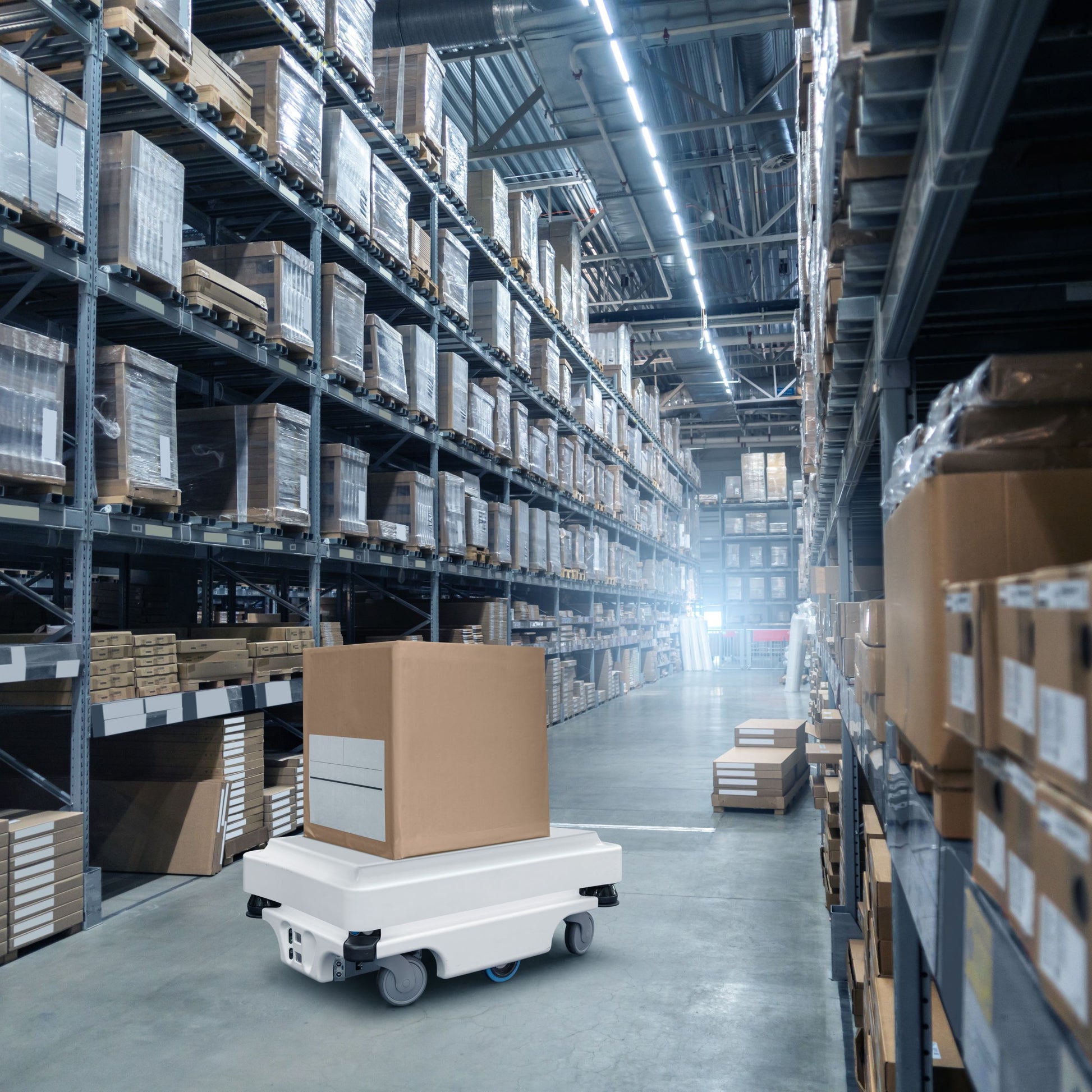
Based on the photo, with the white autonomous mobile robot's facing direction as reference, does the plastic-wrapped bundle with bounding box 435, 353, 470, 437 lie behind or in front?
behind

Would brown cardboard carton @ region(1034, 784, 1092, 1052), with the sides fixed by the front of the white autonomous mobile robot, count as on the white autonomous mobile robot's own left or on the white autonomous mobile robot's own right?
on the white autonomous mobile robot's own left

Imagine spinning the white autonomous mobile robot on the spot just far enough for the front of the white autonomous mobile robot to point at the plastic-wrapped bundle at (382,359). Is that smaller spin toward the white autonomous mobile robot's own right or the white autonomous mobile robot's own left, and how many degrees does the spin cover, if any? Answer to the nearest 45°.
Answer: approximately 135° to the white autonomous mobile robot's own right

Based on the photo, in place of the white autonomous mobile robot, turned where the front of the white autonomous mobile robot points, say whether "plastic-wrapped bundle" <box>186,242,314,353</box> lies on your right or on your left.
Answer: on your right

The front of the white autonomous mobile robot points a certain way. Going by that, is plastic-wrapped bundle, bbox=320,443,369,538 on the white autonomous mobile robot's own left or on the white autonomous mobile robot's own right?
on the white autonomous mobile robot's own right

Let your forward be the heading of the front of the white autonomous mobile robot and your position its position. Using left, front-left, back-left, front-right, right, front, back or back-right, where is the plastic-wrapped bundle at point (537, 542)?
back-right

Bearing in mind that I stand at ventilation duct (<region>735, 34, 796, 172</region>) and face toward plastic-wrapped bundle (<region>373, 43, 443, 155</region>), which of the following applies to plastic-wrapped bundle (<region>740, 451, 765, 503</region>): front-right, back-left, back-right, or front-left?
back-right

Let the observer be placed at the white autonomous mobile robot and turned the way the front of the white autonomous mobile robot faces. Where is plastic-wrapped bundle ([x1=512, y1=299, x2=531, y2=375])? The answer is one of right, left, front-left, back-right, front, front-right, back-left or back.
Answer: back-right

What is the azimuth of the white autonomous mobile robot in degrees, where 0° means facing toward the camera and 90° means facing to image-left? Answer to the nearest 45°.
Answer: approximately 45°

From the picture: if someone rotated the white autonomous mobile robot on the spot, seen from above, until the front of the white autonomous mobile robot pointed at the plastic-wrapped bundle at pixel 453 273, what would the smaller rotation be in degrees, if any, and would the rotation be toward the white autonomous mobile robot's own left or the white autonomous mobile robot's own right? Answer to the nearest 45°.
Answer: approximately 135° to the white autonomous mobile robot's own right
